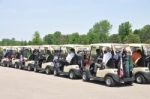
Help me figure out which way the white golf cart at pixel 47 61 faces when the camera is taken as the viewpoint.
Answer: facing away from the viewer and to the left of the viewer

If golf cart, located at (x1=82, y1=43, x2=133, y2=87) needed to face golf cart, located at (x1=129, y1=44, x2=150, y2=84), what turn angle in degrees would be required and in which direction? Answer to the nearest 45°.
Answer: approximately 90° to its right

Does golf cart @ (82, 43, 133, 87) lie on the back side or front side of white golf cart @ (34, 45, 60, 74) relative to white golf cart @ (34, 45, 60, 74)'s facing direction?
on the back side

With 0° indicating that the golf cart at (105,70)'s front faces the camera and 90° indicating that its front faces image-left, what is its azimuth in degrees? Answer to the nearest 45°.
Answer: approximately 135°
